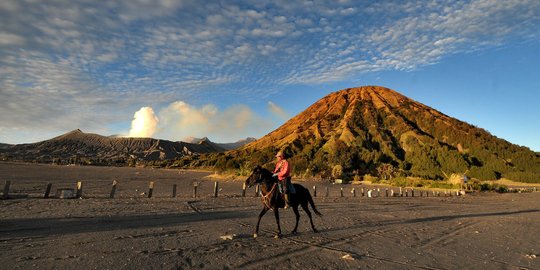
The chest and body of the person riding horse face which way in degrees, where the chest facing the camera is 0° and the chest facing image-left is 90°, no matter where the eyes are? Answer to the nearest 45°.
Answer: approximately 45°
